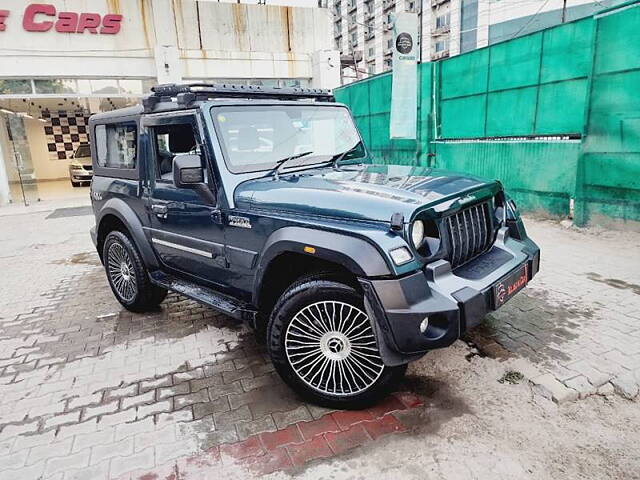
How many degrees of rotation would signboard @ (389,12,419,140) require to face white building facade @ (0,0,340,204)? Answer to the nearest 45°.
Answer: approximately 90° to its right

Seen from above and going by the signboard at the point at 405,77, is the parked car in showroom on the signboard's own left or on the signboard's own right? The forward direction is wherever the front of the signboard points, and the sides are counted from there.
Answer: on the signboard's own right

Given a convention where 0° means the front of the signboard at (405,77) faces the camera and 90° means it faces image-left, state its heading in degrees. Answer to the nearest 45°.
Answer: approximately 0°

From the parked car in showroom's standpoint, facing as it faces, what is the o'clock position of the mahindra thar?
The mahindra thar is roughly at 12 o'clock from the parked car in showroom.

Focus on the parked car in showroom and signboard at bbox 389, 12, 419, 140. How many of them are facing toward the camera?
2

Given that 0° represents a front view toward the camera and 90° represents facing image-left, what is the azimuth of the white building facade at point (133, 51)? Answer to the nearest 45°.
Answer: approximately 0°

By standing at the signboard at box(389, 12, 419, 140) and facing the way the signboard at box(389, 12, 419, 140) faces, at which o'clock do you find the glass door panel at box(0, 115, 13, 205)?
The glass door panel is roughly at 3 o'clock from the signboard.

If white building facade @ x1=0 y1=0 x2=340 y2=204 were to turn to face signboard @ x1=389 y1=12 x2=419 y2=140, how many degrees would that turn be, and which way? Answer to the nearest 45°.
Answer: approximately 45° to its left

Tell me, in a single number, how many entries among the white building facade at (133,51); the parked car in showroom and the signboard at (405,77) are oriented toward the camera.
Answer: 3
